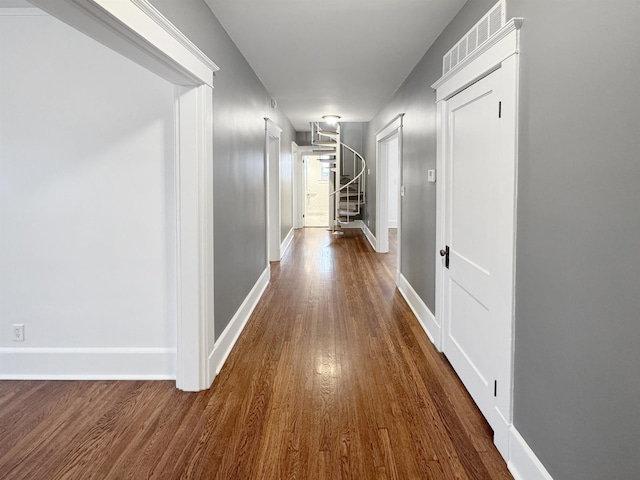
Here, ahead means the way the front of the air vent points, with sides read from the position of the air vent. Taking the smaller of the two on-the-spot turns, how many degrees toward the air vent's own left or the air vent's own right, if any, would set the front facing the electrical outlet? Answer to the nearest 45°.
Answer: approximately 45° to the air vent's own right

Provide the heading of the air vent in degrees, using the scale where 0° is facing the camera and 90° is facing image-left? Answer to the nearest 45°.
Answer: approximately 45°

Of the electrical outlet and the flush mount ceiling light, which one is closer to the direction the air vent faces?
the electrical outlet
